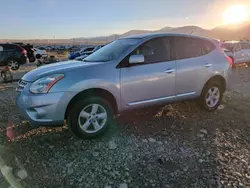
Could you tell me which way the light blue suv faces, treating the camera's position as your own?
facing the viewer and to the left of the viewer

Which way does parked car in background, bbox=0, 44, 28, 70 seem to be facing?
to the viewer's left

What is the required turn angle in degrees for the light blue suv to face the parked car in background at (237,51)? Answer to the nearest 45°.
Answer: approximately 180°

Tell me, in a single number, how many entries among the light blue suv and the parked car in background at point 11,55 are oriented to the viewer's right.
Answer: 0

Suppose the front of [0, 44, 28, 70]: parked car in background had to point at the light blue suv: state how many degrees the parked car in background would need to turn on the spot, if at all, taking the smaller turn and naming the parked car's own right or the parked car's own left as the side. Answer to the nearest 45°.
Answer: approximately 90° to the parked car's own left

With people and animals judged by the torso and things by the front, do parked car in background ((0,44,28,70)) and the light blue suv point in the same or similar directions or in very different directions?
same or similar directions

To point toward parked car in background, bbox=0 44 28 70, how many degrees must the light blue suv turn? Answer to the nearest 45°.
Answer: approximately 90° to its right

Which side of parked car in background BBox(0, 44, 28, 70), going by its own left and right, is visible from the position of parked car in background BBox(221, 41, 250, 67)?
back
